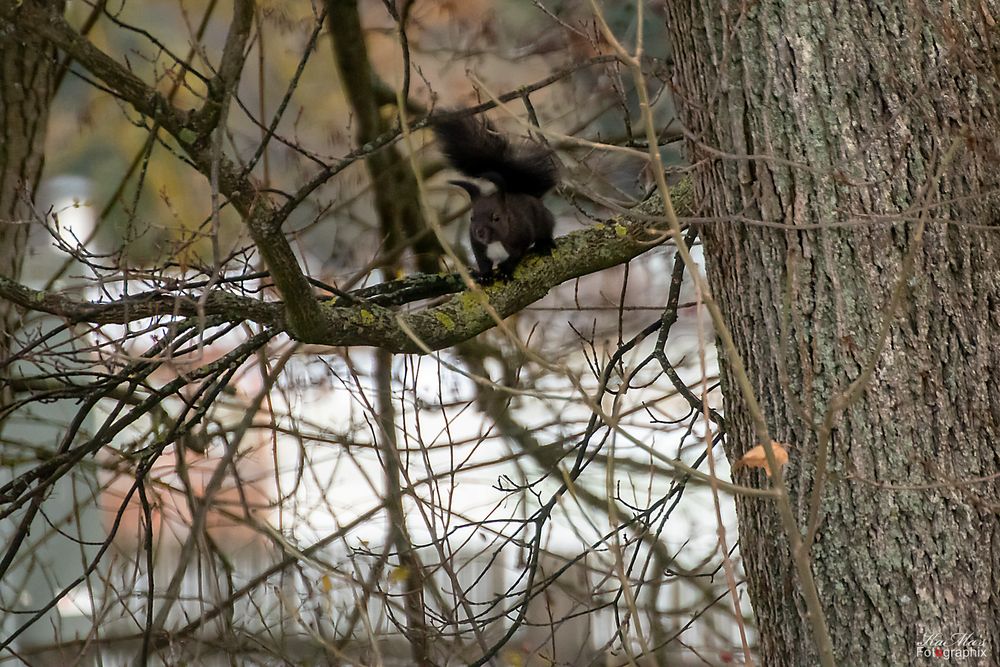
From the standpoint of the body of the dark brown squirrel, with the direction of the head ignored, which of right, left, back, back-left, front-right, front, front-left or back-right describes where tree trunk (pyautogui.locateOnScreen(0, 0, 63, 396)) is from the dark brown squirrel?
front-right

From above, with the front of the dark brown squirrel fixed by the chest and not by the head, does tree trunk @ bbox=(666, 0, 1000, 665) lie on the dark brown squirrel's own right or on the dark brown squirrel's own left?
on the dark brown squirrel's own left

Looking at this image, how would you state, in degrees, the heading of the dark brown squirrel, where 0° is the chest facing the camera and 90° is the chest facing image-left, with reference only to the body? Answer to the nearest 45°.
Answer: approximately 45°
